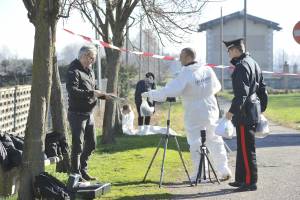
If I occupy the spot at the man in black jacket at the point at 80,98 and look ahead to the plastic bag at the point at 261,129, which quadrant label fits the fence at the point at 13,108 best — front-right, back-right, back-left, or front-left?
back-left

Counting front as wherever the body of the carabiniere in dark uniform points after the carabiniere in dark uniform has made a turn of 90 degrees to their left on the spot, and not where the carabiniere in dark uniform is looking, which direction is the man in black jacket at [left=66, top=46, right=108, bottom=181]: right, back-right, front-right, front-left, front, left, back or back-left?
front-right

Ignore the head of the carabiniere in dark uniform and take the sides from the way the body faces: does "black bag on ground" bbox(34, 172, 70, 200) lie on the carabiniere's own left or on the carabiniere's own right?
on the carabiniere's own left

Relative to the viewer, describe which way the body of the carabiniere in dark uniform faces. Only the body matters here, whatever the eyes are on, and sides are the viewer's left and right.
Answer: facing away from the viewer and to the left of the viewer

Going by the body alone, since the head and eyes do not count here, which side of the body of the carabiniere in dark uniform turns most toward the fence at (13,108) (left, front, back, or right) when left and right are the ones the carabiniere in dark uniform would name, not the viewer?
front
